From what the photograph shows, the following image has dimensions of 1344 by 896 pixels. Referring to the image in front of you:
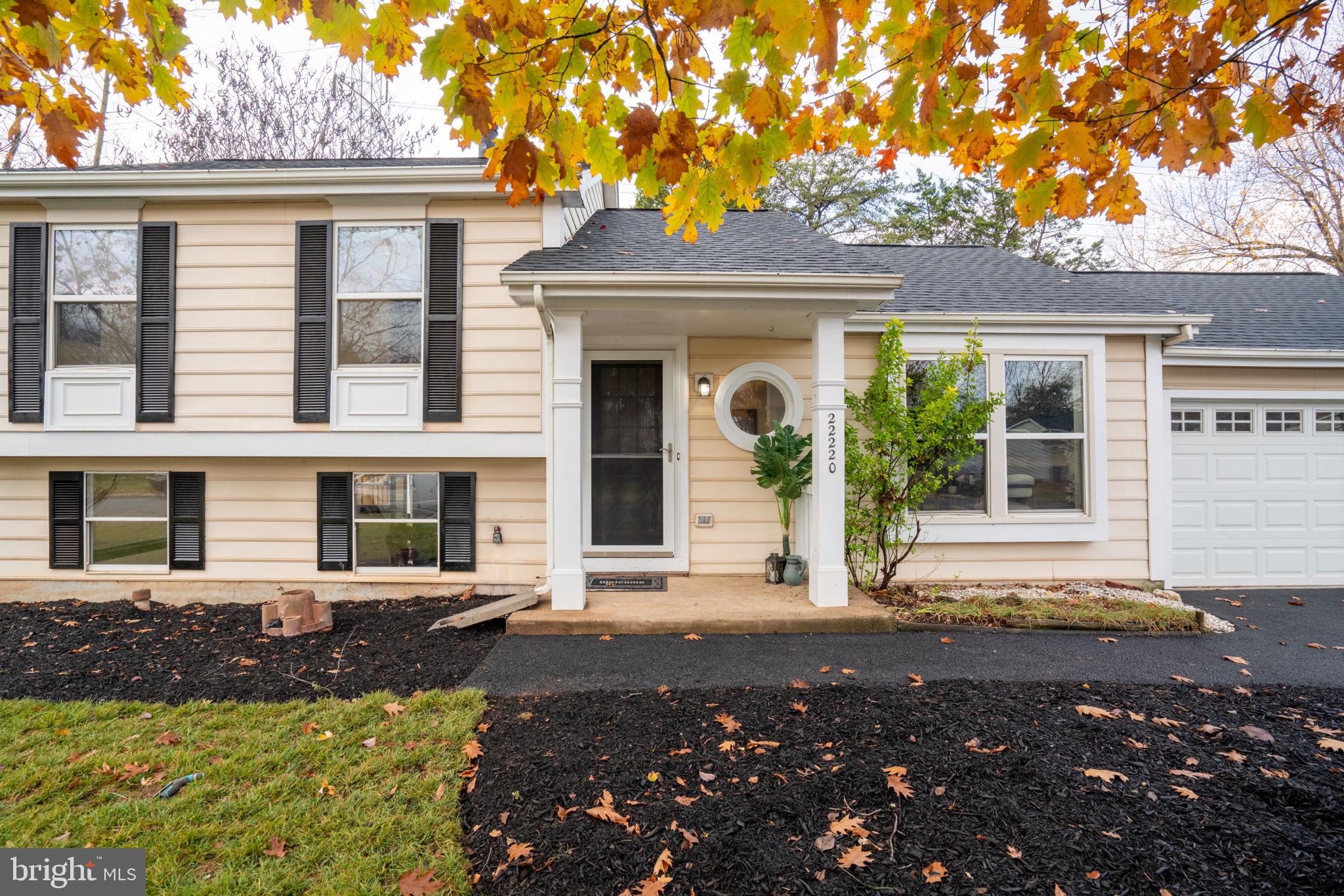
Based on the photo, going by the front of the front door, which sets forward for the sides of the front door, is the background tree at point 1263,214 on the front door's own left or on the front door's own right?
on the front door's own left

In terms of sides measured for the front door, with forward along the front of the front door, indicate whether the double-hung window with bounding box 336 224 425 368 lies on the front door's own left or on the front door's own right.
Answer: on the front door's own right

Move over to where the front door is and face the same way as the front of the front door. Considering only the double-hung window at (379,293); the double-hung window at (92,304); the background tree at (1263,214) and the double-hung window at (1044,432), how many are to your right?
2

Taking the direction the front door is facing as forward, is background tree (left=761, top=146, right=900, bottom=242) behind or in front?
behind

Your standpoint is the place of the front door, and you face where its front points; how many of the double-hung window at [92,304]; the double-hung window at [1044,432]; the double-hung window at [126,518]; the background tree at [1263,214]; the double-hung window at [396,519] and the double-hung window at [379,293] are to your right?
4

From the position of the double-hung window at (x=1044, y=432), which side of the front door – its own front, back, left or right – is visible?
left

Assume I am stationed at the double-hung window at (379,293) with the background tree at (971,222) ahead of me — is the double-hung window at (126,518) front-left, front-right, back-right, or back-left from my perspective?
back-left

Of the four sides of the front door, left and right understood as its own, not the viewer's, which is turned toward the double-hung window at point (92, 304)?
right

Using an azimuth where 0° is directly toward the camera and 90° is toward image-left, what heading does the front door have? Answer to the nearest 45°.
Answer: approximately 0°
